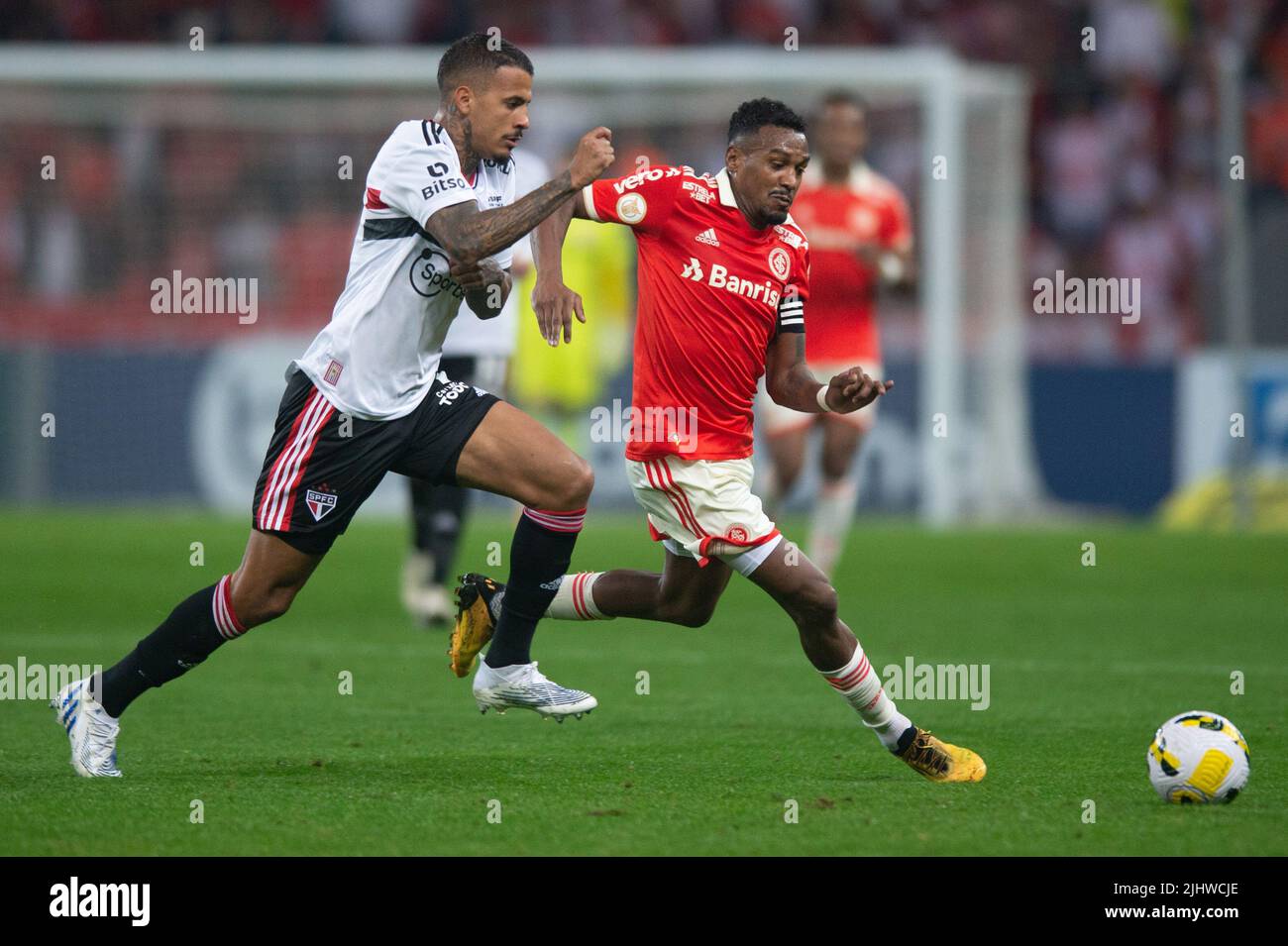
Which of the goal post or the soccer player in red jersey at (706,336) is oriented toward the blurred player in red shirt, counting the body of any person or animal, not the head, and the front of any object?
the goal post

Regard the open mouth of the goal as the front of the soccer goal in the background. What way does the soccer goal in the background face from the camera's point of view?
toward the camera

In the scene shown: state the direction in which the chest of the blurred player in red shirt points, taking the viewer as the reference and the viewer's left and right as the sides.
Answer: facing the viewer

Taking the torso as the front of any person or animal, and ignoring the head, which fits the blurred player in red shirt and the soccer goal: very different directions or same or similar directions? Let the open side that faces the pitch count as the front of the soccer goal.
same or similar directions

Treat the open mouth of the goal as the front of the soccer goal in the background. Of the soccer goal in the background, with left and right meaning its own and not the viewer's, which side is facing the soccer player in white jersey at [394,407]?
front

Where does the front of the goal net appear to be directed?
toward the camera

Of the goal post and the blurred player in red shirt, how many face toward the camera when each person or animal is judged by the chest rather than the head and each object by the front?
2

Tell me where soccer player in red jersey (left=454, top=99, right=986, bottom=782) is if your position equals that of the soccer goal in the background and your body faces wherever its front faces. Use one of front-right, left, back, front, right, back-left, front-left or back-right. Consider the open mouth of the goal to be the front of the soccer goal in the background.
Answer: front

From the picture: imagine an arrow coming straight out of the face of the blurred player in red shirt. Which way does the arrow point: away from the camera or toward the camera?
toward the camera

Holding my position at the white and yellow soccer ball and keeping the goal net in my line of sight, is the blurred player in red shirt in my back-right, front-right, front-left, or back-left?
front-right

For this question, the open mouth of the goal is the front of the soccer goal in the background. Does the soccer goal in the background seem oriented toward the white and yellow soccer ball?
yes

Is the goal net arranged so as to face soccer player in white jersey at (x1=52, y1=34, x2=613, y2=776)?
yes

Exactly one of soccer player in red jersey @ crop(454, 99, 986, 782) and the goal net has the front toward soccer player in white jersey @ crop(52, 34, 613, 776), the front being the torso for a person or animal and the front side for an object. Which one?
the goal net

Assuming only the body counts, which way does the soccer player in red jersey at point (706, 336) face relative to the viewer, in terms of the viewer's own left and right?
facing the viewer and to the right of the viewer

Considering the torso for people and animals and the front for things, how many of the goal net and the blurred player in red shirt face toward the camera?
2

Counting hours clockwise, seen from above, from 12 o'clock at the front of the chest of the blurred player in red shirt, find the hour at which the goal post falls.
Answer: The goal post is roughly at 6 o'clock from the blurred player in red shirt.
